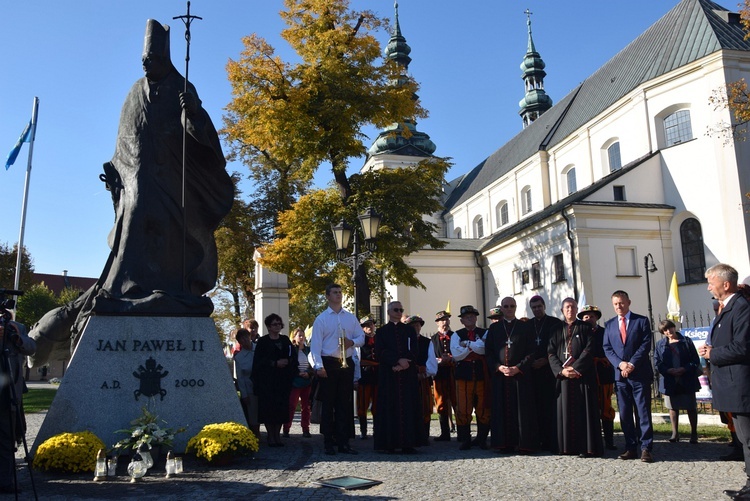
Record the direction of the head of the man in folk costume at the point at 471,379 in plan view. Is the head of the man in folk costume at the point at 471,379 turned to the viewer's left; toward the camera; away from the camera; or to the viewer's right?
toward the camera

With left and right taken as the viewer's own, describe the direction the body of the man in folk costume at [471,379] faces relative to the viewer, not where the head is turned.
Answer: facing the viewer

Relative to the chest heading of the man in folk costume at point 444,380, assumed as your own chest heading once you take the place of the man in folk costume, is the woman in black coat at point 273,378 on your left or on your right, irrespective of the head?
on your right

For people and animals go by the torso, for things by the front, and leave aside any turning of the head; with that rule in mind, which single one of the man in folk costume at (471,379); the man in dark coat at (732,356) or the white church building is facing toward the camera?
the man in folk costume

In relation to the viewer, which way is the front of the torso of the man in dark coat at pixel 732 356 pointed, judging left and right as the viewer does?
facing to the left of the viewer

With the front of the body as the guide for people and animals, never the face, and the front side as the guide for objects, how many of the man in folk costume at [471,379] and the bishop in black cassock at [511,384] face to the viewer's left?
0

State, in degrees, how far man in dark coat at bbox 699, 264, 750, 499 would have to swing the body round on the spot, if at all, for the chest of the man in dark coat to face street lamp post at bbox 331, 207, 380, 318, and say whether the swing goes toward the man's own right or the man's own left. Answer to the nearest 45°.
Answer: approximately 45° to the man's own right

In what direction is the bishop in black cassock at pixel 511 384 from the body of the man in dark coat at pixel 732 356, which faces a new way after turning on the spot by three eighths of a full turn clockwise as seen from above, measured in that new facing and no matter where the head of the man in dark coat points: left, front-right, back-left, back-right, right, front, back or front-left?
left

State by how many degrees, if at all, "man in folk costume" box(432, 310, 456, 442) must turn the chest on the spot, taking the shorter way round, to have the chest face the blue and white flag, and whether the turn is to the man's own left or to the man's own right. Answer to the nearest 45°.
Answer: approximately 135° to the man's own right

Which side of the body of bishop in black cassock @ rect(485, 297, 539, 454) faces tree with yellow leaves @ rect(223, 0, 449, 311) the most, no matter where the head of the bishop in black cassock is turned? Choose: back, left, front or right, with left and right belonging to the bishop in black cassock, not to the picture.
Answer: back

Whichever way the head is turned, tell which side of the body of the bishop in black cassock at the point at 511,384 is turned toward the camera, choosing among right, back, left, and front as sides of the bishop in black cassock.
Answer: front

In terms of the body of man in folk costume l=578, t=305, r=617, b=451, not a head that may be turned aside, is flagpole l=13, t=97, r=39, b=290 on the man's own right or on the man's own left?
on the man's own right

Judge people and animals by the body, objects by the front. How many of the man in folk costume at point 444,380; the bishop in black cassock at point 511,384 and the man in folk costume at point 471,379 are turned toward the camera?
3

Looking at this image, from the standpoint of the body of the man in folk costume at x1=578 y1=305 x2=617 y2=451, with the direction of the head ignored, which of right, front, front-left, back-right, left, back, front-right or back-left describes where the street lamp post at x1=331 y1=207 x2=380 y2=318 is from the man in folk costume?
right
